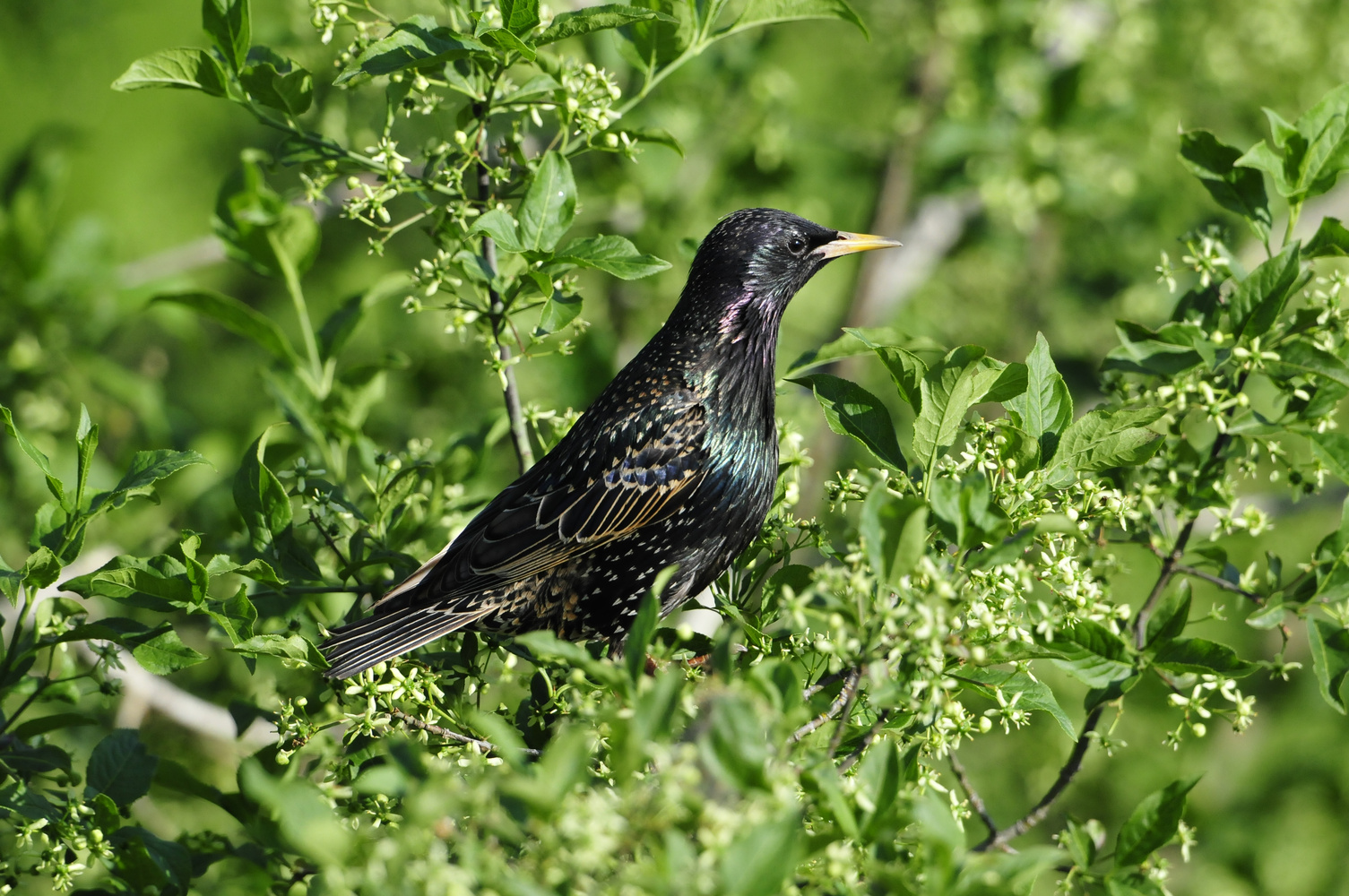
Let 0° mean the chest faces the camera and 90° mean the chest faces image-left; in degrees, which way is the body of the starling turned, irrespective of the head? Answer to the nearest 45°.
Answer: approximately 270°
